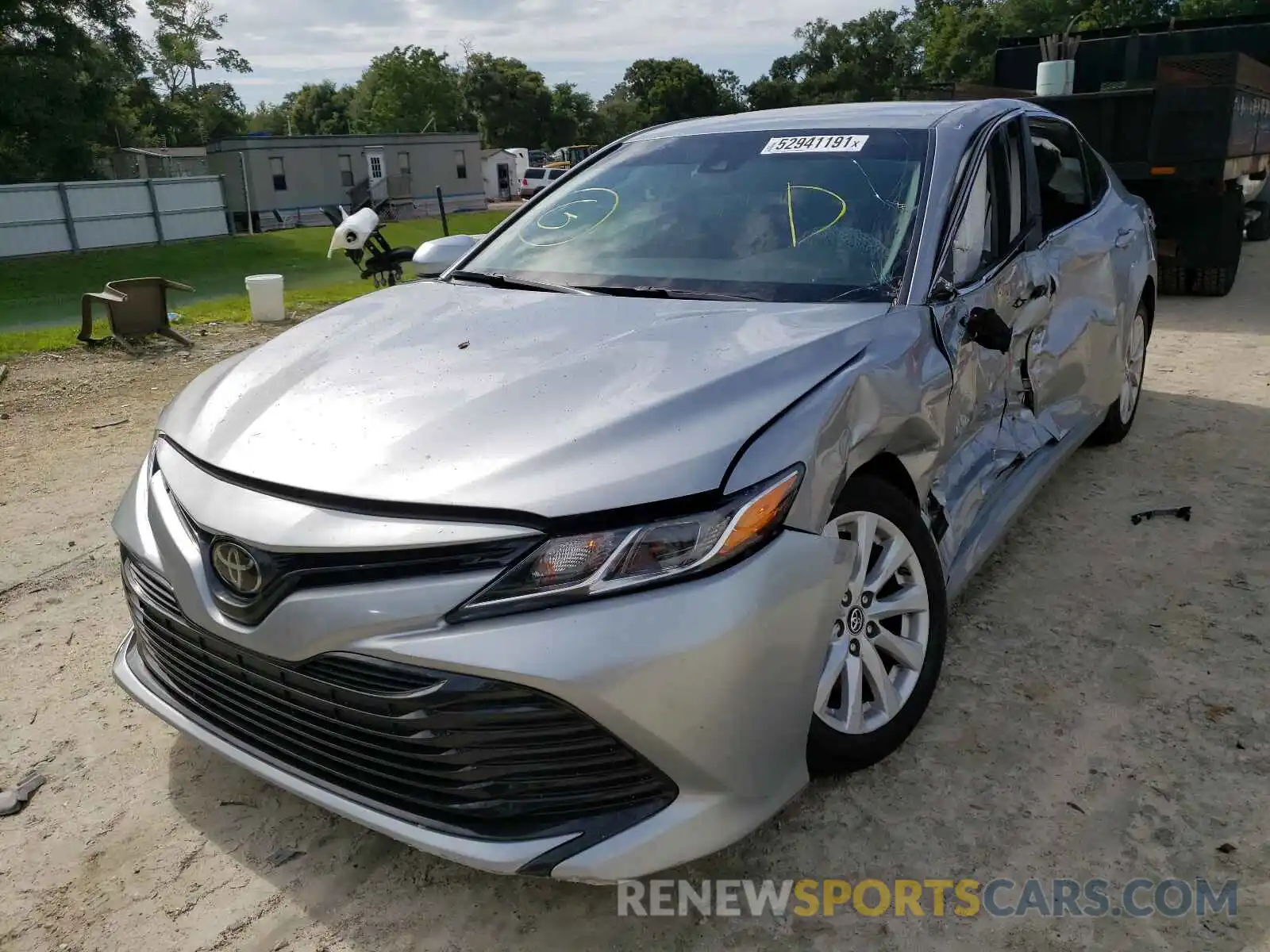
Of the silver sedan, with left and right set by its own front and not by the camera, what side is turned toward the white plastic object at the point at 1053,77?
back

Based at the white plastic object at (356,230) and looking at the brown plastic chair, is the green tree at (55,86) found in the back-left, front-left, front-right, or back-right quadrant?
back-right

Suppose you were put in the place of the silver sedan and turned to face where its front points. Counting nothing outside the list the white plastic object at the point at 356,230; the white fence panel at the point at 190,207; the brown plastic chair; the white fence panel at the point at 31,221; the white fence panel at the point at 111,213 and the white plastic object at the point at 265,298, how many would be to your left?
0

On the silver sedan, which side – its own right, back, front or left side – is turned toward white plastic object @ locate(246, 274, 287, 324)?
right

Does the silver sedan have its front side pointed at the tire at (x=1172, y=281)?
no

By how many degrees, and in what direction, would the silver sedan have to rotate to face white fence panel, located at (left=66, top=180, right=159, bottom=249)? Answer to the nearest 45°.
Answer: approximately 90° to its right

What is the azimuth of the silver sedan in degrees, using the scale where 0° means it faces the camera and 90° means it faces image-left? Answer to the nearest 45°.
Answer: approximately 45°

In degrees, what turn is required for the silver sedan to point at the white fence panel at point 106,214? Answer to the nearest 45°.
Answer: approximately 90° to its right

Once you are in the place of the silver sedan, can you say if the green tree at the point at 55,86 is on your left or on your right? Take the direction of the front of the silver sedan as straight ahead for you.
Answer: on your right

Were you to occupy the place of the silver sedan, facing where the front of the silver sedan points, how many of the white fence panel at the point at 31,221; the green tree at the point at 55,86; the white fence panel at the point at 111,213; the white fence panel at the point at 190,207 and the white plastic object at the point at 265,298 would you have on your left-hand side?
0

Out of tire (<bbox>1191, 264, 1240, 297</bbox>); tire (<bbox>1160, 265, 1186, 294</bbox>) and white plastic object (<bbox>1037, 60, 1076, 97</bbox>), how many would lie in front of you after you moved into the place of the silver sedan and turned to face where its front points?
0

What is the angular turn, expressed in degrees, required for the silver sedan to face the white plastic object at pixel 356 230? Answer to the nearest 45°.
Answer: approximately 135° to its right

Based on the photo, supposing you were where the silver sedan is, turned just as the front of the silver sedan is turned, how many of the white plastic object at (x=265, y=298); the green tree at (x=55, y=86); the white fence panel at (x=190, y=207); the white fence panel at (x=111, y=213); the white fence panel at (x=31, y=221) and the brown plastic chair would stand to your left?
0

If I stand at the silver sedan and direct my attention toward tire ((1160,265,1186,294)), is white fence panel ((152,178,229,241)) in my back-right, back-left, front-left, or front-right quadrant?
front-left

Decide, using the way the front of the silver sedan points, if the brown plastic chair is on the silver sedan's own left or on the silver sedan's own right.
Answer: on the silver sedan's own right

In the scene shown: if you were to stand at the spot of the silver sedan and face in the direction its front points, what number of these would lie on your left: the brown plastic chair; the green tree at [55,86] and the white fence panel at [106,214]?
0

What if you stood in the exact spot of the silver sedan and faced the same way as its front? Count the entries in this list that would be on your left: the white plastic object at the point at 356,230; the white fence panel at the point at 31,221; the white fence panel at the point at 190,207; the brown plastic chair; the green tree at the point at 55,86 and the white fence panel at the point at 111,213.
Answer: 0

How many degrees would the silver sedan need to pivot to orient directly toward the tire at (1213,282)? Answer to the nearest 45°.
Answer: approximately 180°
